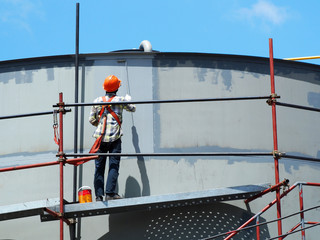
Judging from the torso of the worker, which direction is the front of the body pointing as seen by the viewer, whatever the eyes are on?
away from the camera
